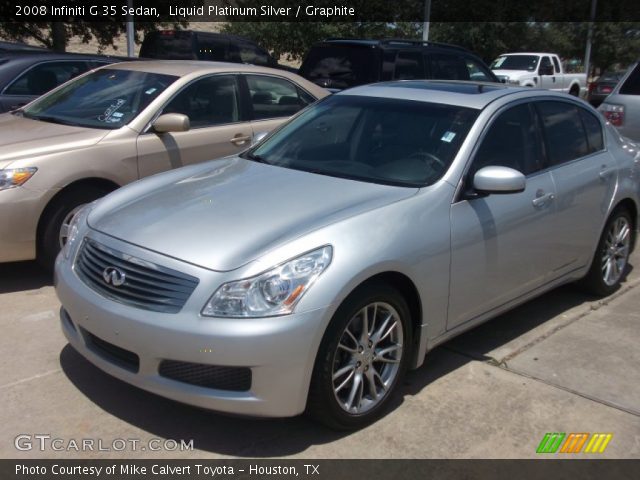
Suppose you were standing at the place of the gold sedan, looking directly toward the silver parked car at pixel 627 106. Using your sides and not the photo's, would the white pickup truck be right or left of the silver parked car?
left

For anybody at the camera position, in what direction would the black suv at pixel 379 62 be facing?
facing away from the viewer and to the right of the viewer

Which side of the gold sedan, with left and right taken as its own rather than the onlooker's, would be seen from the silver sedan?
left

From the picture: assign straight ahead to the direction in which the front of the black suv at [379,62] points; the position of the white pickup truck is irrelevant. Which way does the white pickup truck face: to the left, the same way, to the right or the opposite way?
the opposite way

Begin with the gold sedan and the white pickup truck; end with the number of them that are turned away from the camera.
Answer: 0

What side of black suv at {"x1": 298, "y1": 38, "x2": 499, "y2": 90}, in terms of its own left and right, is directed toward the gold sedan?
back

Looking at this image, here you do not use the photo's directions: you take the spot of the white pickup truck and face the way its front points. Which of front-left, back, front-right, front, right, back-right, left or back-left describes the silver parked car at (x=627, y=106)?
front-left
